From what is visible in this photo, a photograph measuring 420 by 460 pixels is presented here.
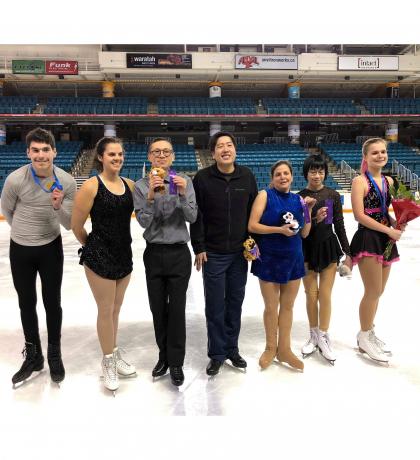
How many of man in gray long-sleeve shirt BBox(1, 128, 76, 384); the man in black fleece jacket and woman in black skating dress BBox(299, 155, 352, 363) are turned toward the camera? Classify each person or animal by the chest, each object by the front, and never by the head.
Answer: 3

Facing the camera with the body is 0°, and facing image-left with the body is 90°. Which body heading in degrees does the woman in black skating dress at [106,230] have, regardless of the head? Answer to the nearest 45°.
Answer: approximately 315°

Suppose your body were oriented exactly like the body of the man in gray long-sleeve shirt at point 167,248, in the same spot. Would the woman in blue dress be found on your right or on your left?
on your left

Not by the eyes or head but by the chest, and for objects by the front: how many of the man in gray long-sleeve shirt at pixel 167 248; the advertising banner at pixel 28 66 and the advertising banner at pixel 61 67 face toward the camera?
3

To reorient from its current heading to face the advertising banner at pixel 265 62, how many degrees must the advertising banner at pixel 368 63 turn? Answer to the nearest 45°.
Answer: approximately 45° to its right

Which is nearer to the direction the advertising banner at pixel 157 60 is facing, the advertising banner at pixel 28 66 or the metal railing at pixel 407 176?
the metal railing

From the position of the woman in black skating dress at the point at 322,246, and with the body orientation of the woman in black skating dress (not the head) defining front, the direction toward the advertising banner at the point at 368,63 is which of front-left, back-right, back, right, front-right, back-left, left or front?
back

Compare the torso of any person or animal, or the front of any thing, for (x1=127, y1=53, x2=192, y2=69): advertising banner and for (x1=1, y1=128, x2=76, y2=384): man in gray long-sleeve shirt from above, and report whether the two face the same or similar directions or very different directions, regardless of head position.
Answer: same or similar directions

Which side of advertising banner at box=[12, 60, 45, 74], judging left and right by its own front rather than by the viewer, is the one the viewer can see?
front

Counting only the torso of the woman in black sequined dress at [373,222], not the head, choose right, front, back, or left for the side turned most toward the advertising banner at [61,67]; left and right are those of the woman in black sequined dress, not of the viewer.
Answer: back

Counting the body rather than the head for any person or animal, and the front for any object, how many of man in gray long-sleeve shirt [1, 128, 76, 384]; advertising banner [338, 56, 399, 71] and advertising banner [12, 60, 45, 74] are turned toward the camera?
3

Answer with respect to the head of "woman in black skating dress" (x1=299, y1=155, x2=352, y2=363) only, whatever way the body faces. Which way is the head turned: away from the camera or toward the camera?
toward the camera

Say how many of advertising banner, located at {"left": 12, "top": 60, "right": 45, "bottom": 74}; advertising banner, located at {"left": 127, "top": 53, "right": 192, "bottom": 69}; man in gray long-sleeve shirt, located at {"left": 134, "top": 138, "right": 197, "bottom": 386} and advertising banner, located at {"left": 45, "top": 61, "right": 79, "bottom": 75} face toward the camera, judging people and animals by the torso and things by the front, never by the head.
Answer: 4

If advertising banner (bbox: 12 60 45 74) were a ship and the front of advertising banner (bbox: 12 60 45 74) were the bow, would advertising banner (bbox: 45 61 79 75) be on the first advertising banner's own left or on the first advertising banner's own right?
on the first advertising banner's own left

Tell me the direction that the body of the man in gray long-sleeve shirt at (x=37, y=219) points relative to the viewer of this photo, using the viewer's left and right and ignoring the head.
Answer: facing the viewer

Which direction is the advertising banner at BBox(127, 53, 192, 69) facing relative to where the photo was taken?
toward the camera

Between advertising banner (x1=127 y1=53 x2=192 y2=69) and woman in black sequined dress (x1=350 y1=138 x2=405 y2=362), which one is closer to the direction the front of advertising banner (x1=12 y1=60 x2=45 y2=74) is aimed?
the woman in black sequined dress

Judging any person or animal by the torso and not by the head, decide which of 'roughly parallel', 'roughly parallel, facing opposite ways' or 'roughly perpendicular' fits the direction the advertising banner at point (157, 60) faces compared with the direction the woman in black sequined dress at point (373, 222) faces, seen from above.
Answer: roughly parallel

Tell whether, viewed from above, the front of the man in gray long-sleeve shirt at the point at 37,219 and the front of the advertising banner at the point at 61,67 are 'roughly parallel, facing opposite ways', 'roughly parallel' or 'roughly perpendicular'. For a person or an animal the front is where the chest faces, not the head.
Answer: roughly parallel

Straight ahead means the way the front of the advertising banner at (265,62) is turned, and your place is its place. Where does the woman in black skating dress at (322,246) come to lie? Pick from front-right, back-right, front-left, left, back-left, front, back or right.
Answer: front
